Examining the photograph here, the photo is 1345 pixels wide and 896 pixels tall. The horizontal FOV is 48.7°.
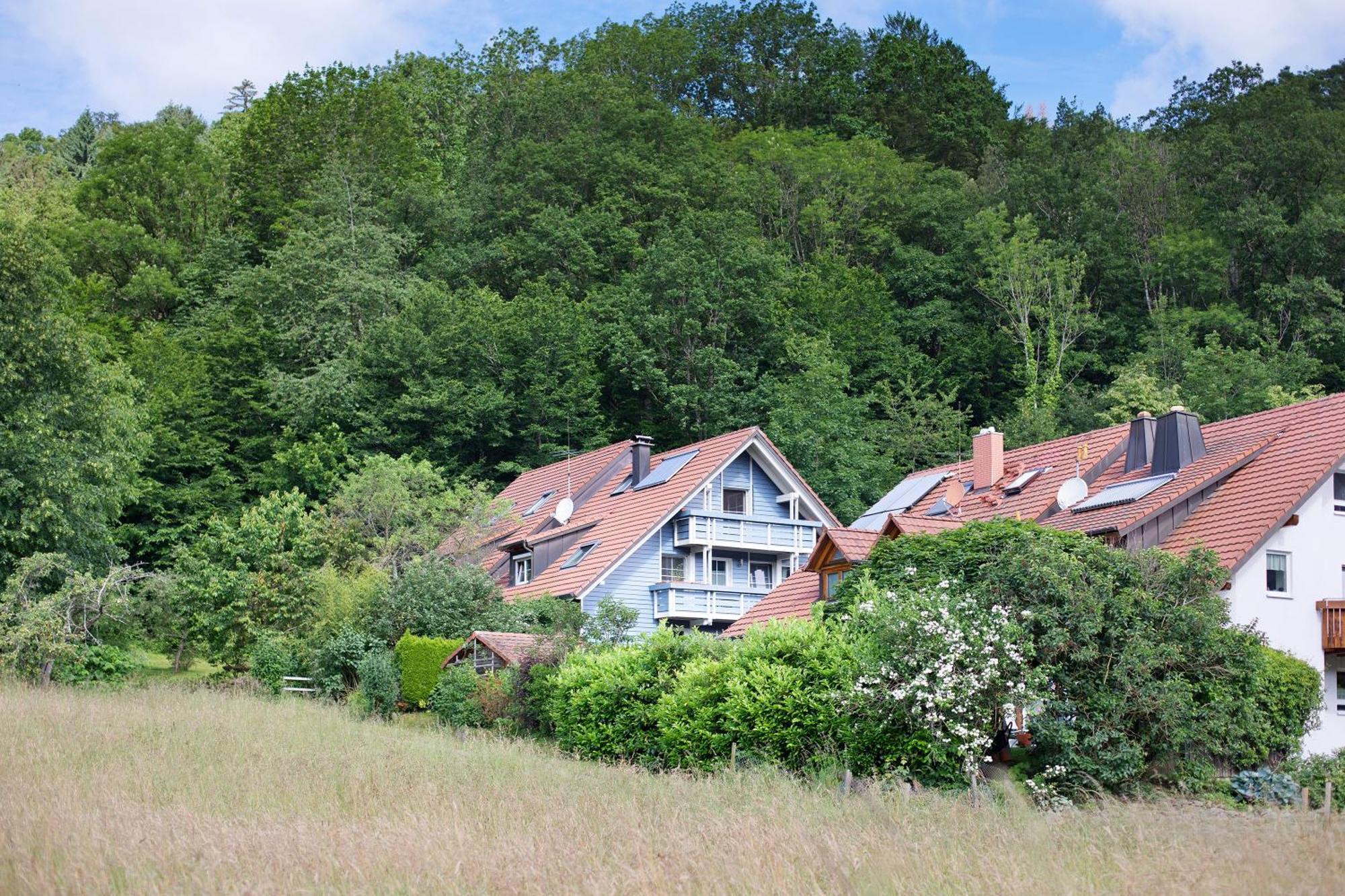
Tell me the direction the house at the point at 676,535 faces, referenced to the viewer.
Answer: facing the viewer and to the right of the viewer

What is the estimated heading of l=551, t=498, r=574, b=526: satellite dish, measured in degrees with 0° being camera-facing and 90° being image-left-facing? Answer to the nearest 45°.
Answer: approximately 45°

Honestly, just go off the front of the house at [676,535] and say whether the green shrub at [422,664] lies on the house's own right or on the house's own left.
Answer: on the house's own right

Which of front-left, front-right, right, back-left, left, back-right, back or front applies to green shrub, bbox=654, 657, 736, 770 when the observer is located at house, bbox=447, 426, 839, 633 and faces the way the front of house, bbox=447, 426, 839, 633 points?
front-right

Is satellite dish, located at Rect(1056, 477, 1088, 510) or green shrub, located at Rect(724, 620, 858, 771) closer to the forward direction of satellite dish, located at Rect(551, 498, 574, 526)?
the green shrub

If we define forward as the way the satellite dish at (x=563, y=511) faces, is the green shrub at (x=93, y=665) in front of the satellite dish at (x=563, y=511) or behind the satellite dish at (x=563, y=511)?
in front

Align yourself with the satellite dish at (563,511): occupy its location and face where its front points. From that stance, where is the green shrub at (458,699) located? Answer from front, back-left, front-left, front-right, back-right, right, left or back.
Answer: front-left

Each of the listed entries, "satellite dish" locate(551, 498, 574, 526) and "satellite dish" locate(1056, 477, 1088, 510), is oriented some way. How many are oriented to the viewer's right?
0

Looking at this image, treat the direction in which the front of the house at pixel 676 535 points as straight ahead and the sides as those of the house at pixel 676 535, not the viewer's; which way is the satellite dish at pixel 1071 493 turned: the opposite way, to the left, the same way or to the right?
to the right
